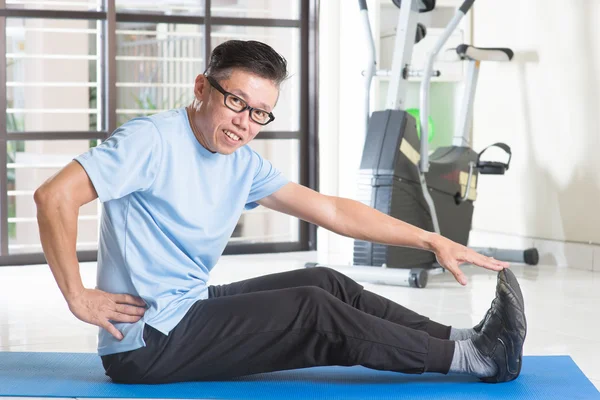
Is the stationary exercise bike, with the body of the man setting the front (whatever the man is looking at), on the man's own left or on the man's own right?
on the man's own left

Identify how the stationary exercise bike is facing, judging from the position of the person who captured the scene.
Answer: facing the viewer and to the left of the viewer

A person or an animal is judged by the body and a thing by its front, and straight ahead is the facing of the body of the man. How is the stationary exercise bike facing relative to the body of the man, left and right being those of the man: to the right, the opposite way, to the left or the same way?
to the right

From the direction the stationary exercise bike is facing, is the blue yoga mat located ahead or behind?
ahead

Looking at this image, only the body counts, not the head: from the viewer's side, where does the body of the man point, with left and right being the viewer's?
facing the viewer and to the right of the viewer

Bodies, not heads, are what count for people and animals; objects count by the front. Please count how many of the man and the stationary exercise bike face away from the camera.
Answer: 0

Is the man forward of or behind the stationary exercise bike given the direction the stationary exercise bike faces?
forward
